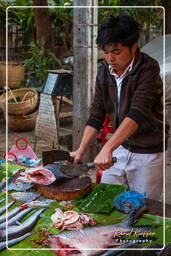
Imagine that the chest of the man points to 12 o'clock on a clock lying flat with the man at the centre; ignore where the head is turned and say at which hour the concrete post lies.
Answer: The concrete post is roughly at 4 o'clock from the man.

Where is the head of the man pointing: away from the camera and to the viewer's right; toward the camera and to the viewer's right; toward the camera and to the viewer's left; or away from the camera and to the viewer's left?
toward the camera and to the viewer's left

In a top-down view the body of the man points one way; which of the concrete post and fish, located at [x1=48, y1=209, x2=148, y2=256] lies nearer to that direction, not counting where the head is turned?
the fish

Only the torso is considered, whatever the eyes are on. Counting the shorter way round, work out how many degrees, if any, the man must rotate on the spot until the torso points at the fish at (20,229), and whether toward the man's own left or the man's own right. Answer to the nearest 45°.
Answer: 0° — they already face it

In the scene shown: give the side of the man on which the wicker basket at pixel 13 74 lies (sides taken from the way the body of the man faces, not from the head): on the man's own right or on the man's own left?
on the man's own right

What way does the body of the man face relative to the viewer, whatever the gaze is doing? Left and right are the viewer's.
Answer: facing the viewer and to the left of the viewer

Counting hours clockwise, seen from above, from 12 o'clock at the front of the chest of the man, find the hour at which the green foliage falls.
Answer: The green foliage is roughly at 4 o'clock from the man.

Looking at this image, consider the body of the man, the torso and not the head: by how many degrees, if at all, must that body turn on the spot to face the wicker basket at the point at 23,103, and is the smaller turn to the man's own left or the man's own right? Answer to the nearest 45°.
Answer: approximately 135° to the man's own right
